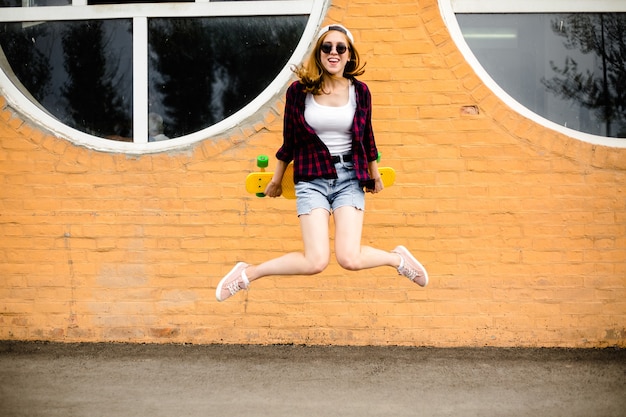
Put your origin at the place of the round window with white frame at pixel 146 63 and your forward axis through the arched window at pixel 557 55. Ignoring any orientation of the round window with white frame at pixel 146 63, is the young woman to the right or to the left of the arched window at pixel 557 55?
right

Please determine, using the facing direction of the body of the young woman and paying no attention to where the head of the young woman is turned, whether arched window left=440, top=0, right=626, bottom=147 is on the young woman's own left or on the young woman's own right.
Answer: on the young woman's own left

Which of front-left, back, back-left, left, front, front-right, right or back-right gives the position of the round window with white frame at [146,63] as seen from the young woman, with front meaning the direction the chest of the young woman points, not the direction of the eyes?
back-right

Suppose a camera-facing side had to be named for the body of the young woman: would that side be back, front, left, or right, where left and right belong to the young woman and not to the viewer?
front

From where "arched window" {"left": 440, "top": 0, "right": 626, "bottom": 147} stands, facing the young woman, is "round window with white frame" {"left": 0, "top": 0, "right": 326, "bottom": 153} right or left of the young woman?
right
